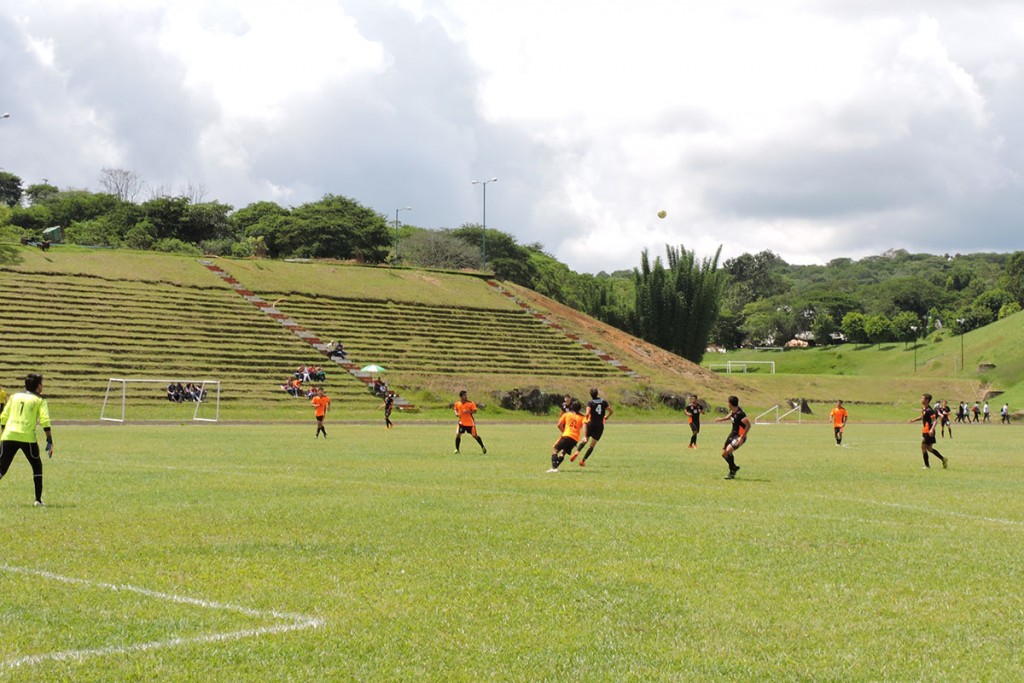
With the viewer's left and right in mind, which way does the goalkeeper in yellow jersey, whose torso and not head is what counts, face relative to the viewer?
facing away from the viewer and to the right of the viewer

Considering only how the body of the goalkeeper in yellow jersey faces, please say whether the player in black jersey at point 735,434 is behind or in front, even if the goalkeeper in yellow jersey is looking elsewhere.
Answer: in front

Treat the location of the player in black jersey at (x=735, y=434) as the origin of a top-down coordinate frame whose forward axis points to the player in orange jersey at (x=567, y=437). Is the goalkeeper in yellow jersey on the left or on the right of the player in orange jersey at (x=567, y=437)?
left

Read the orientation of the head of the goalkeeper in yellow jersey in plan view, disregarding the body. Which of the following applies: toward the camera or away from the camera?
away from the camera

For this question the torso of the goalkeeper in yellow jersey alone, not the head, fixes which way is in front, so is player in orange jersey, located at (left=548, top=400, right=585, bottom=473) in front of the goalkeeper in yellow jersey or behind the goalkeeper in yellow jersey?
in front
